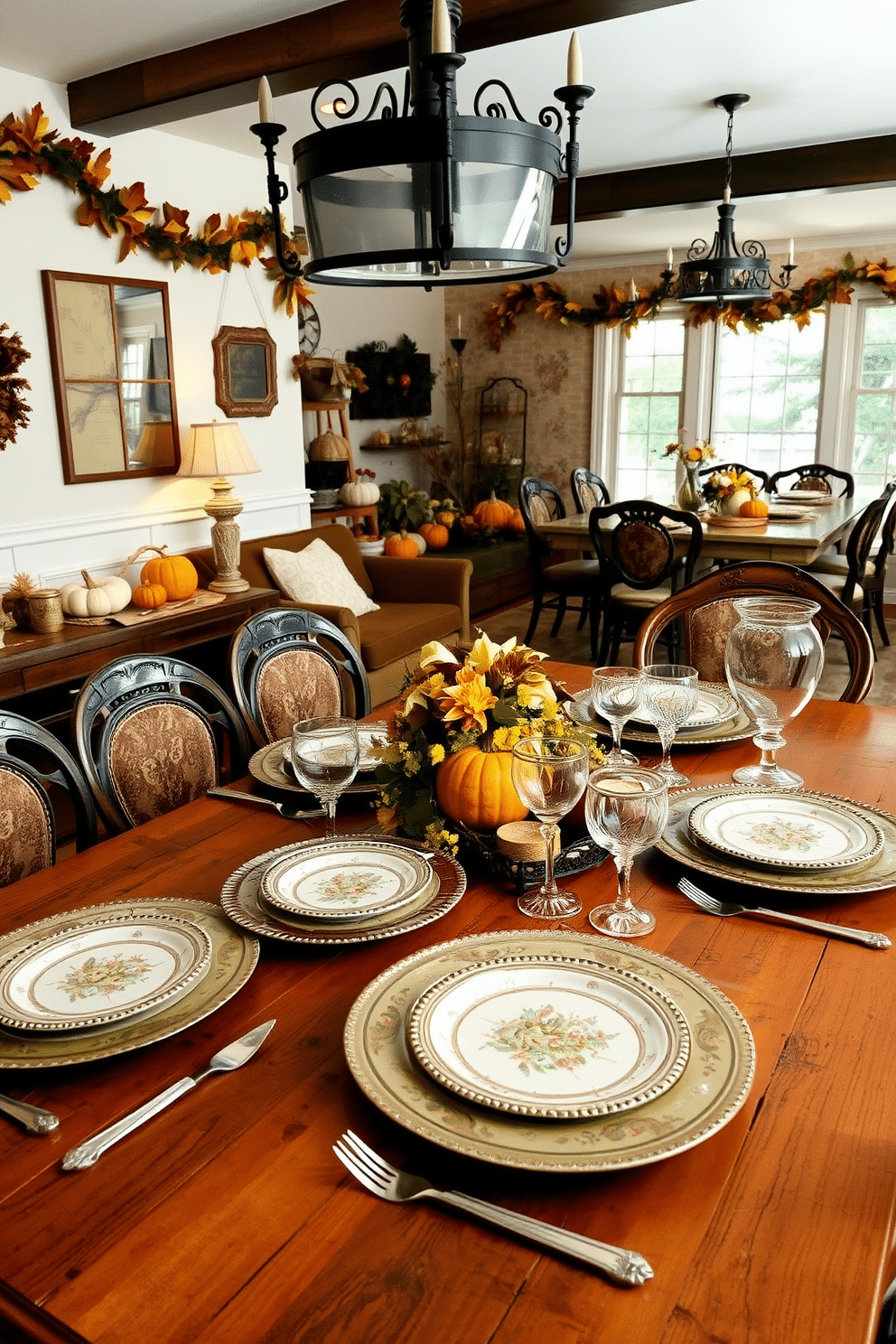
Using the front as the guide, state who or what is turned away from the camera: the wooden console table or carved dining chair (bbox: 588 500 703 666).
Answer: the carved dining chair

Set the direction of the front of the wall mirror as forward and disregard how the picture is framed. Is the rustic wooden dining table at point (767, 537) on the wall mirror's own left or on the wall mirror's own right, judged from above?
on the wall mirror's own left

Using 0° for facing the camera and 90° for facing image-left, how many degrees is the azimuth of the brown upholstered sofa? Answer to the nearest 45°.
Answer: approximately 315°

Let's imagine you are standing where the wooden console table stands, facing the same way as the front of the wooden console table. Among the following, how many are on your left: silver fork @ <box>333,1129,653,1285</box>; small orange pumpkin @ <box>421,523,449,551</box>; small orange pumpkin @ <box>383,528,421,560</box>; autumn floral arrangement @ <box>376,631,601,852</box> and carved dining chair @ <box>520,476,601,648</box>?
3

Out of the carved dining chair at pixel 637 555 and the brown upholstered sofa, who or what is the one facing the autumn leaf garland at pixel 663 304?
the carved dining chair

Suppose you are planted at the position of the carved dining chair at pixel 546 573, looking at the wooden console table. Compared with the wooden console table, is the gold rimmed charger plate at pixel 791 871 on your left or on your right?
left

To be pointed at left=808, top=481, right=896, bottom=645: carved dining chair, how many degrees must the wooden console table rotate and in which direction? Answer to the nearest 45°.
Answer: approximately 45° to its left

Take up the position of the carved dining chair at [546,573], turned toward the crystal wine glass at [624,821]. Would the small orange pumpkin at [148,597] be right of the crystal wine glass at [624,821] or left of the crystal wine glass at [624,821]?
right

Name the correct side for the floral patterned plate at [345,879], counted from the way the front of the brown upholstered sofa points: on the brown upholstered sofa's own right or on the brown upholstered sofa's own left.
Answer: on the brown upholstered sofa's own right

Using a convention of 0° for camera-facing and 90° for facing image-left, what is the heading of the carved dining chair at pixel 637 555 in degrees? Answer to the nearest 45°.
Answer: approximately 180°

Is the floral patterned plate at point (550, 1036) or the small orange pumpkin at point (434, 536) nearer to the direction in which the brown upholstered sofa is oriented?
the floral patterned plate
